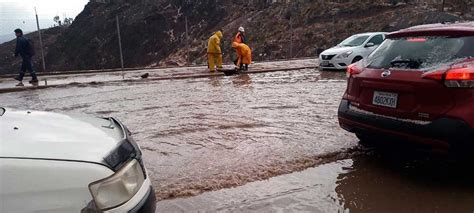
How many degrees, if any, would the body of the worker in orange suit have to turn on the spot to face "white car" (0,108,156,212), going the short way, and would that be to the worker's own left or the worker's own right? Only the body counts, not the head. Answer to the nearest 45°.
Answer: approximately 90° to the worker's own left

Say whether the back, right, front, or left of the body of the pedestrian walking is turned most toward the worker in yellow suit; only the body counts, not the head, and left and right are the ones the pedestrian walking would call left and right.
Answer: back

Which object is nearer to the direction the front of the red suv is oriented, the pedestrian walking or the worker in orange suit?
the worker in orange suit

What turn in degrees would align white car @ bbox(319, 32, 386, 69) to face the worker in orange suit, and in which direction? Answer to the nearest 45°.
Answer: approximately 45° to its right

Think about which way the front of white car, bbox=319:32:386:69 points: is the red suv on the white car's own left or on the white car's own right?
on the white car's own left

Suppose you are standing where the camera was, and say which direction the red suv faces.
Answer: facing away from the viewer and to the right of the viewer

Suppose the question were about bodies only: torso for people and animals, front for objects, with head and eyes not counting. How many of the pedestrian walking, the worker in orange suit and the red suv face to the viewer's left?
2

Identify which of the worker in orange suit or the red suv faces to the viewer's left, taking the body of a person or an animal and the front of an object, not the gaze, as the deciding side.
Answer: the worker in orange suit

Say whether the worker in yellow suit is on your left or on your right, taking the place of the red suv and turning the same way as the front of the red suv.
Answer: on your left

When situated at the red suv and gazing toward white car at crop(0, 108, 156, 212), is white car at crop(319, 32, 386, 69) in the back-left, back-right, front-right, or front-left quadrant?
back-right

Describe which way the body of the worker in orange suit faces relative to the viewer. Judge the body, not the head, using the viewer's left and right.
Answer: facing to the left of the viewer

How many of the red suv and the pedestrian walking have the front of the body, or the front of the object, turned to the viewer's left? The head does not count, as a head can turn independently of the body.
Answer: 1
